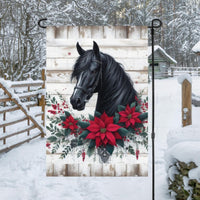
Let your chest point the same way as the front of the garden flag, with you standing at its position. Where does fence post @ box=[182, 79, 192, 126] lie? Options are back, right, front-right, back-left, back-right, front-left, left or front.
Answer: back-left

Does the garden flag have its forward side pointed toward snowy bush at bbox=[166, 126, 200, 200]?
no

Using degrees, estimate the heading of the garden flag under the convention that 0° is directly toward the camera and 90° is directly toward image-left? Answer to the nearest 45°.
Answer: approximately 0°

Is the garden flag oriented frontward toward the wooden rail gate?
no
